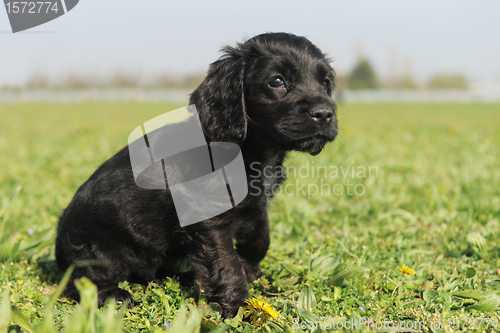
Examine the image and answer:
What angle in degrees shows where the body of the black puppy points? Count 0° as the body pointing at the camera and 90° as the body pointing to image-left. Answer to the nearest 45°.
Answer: approximately 270°
